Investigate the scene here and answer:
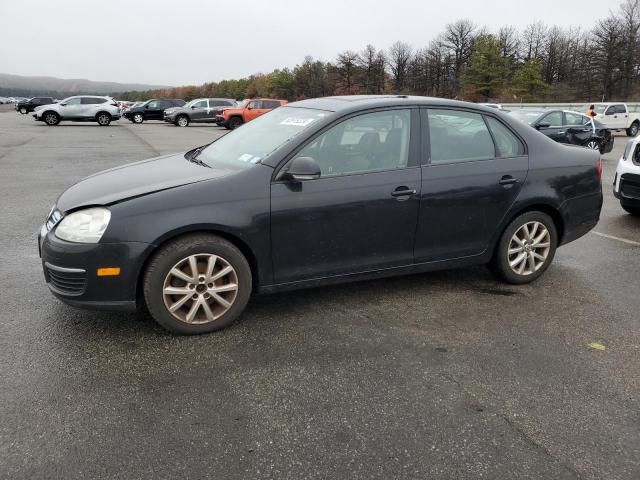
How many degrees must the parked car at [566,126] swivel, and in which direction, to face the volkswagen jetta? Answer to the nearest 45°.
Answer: approximately 45° to its left

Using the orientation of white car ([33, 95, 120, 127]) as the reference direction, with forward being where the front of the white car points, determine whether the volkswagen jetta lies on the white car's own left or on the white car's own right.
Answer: on the white car's own left

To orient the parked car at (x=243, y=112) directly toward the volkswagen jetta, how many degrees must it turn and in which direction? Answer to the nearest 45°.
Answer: approximately 45° to its left

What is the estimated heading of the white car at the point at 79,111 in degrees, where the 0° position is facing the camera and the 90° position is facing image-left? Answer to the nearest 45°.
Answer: approximately 90°

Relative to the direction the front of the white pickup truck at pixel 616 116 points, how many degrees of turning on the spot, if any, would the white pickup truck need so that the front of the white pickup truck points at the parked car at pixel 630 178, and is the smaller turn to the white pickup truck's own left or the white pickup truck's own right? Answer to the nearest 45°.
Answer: approximately 45° to the white pickup truck's own left

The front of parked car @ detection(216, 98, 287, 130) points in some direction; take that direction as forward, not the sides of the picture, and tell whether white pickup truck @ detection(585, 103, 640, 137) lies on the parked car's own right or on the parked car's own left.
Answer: on the parked car's own left
